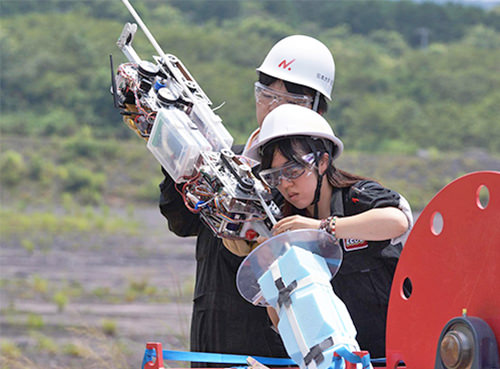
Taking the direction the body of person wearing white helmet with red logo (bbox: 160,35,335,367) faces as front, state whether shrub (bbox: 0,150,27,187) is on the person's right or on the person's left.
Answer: on the person's right

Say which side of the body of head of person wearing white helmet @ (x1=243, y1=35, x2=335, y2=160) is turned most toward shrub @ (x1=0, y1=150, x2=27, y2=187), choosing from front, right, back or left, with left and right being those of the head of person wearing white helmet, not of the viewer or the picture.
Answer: right

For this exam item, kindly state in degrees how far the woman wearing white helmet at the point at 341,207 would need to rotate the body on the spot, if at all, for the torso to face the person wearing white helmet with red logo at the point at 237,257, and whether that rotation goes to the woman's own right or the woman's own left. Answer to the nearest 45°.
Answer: approximately 90° to the woman's own right

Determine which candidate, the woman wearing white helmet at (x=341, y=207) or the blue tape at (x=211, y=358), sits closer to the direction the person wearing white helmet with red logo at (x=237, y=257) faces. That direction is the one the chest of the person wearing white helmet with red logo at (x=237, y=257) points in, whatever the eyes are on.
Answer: the blue tape

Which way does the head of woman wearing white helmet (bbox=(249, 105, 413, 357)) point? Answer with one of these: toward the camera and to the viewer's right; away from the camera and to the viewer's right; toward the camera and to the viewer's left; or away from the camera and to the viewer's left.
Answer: toward the camera and to the viewer's left

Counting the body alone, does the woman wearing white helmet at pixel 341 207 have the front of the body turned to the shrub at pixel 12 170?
no

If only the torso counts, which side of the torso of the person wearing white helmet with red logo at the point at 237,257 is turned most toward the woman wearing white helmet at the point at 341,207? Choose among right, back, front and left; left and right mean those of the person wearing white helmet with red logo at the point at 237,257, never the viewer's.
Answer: left

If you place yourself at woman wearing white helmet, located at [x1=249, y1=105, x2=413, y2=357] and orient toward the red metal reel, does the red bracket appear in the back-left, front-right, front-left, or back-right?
back-right

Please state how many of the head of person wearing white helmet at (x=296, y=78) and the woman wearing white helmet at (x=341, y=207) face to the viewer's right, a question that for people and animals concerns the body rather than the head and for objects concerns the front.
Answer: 0

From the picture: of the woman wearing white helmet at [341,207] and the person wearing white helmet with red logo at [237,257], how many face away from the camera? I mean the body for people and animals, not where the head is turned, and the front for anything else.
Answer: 0

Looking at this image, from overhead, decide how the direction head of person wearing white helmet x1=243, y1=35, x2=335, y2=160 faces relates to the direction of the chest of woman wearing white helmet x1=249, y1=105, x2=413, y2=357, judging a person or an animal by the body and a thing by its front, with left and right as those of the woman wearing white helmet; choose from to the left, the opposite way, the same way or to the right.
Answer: the same way

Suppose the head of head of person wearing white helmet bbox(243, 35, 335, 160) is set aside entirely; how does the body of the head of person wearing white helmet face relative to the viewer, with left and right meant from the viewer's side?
facing the viewer and to the left of the viewer

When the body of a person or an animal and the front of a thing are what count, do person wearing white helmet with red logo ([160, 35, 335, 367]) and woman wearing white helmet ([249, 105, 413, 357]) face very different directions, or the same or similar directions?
same or similar directions
